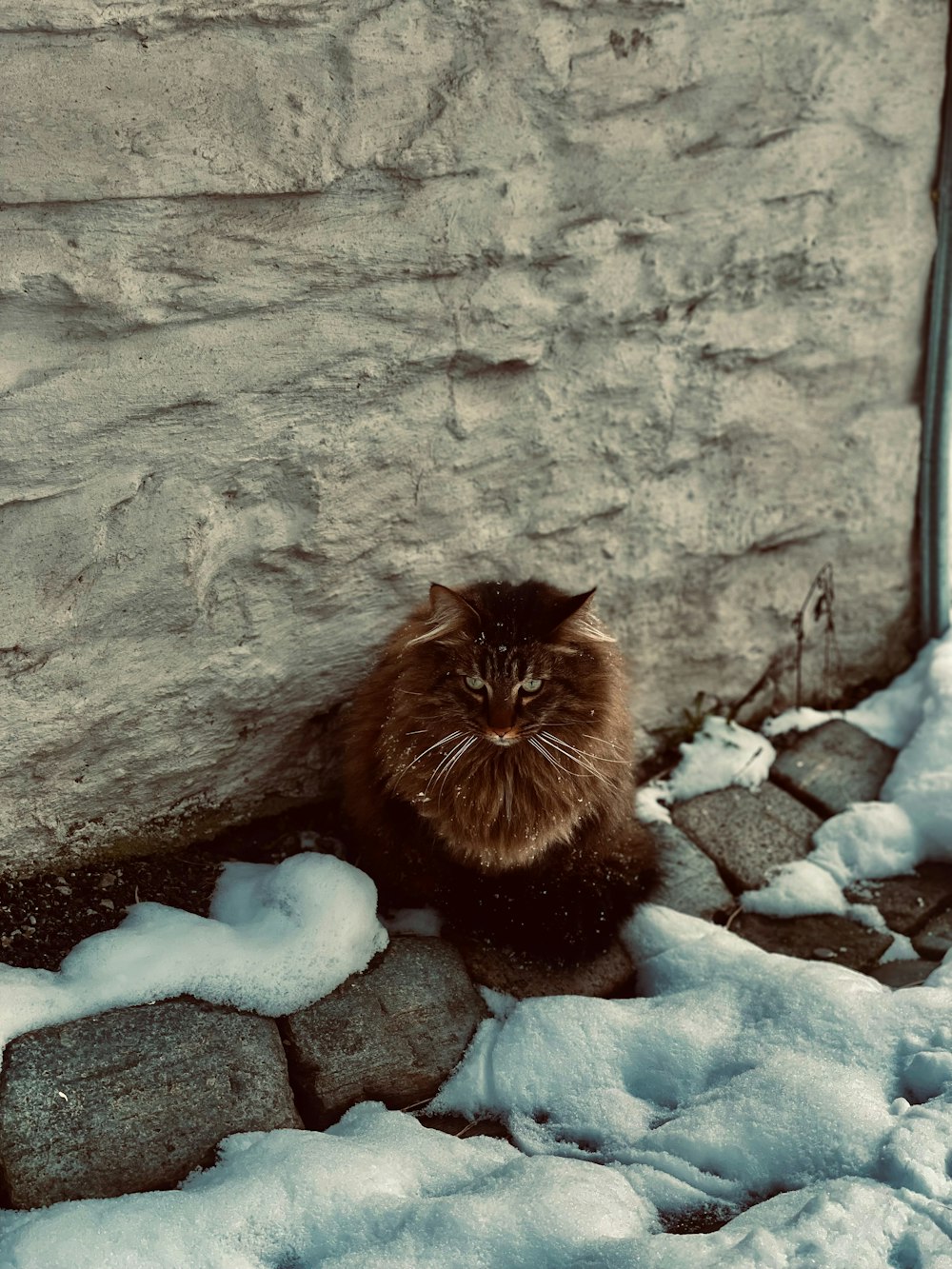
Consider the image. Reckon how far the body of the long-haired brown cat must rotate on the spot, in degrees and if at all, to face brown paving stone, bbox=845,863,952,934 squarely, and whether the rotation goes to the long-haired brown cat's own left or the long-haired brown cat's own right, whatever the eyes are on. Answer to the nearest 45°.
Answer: approximately 135° to the long-haired brown cat's own left

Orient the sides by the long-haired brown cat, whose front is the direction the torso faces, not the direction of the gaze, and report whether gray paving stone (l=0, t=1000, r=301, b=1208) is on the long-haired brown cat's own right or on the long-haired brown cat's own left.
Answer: on the long-haired brown cat's own right

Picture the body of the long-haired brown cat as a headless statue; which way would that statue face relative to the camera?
toward the camera

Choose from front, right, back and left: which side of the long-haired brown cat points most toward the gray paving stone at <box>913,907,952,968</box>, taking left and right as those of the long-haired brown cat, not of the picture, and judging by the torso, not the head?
left

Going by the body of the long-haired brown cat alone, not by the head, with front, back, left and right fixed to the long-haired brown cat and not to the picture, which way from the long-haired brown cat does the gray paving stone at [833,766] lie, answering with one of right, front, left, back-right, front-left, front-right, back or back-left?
back-left

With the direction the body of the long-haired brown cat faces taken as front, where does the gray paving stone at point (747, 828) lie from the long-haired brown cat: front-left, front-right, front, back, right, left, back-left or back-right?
back-left
